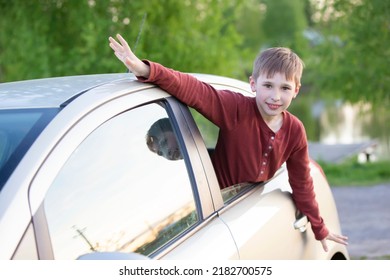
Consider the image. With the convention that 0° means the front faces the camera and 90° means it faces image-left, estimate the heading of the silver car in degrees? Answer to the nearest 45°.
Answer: approximately 45°
